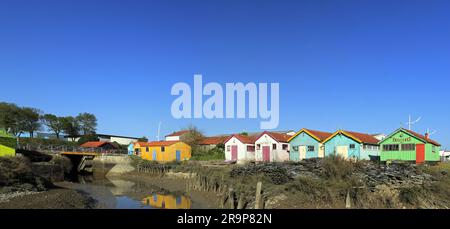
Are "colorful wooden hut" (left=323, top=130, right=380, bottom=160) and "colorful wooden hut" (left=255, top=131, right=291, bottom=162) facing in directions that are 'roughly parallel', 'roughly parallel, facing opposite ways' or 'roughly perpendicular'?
roughly parallel

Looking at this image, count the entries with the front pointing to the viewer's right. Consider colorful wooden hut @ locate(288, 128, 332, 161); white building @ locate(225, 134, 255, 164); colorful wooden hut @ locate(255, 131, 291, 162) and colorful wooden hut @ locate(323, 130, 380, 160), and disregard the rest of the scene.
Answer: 0

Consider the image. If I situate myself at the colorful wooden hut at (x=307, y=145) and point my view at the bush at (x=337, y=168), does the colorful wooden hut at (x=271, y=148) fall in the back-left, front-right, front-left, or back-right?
back-right

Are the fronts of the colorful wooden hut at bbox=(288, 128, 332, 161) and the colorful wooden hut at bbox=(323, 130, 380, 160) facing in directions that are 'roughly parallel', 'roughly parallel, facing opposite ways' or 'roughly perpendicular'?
roughly parallel

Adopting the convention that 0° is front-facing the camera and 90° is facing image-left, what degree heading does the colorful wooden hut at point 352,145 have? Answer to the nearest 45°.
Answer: approximately 45°

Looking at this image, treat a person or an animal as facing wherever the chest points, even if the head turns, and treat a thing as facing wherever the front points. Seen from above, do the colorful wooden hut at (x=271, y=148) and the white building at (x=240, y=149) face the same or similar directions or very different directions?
same or similar directions

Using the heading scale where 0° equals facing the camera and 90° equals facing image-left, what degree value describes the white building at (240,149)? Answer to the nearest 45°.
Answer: approximately 45°

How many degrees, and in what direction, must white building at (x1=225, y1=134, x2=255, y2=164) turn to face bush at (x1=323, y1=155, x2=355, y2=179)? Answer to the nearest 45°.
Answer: approximately 45° to its left

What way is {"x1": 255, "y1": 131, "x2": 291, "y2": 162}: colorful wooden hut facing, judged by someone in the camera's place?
facing the viewer and to the left of the viewer

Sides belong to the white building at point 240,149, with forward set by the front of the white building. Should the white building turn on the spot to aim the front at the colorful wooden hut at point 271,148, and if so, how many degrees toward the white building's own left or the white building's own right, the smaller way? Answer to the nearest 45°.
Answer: approximately 90° to the white building's own left

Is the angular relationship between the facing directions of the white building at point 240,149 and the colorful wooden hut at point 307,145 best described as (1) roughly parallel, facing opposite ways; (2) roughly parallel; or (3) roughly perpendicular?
roughly parallel

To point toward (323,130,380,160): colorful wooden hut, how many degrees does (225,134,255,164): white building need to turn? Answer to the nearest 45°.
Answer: approximately 90° to its left
